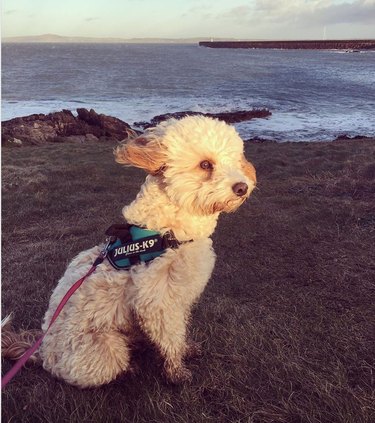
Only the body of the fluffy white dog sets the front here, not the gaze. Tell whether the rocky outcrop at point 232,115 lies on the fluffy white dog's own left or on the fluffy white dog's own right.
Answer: on the fluffy white dog's own left

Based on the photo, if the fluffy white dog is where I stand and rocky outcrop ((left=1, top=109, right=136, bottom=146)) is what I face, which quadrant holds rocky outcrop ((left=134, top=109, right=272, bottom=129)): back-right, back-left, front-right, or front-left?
front-right

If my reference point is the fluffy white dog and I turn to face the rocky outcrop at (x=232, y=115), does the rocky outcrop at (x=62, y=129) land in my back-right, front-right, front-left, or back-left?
front-left

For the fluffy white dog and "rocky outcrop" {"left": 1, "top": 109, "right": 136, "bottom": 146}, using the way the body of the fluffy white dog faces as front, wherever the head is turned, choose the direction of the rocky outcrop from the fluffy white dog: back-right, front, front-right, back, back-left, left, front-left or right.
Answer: left

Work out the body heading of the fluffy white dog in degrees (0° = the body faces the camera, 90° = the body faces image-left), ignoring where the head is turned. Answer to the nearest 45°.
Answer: approximately 270°
